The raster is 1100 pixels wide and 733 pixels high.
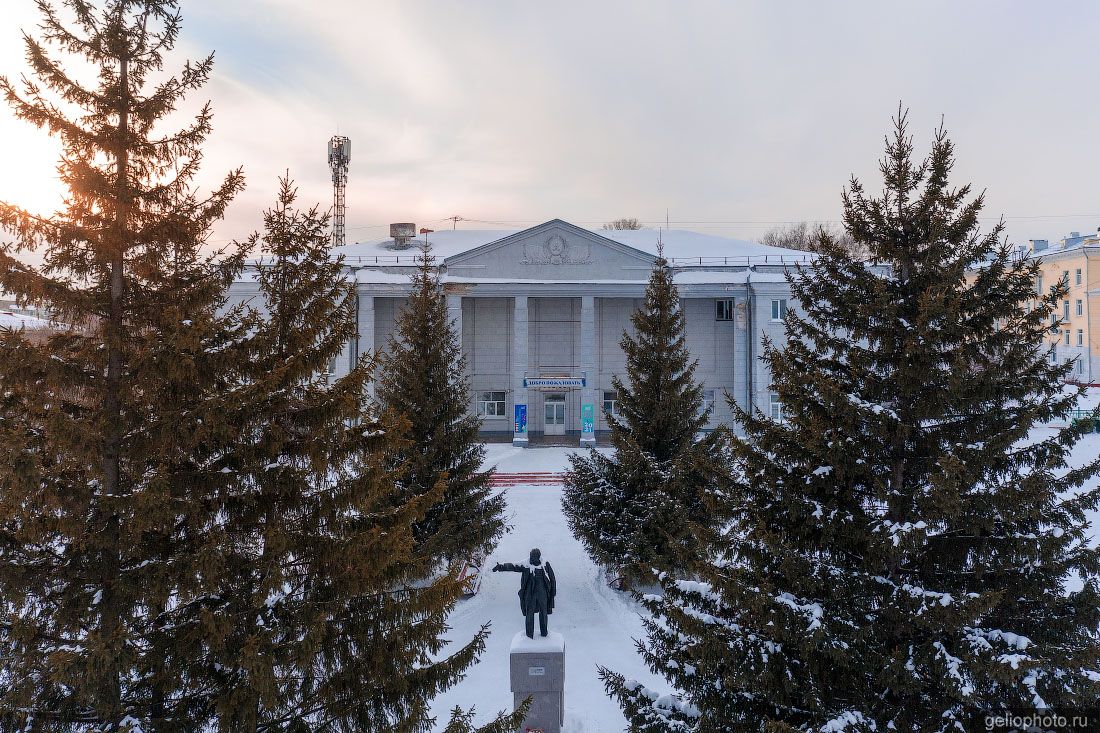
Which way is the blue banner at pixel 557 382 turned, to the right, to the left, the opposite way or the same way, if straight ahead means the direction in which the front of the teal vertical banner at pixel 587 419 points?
the same way

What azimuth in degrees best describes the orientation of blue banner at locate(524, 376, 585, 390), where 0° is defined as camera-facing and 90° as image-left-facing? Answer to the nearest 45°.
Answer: approximately 0°

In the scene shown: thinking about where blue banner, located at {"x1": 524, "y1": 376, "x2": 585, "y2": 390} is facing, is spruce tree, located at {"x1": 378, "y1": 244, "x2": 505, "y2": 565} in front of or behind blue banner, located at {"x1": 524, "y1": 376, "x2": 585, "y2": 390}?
in front

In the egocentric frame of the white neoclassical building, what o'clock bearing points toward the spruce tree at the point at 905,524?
The spruce tree is roughly at 12 o'clock from the white neoclassical building.

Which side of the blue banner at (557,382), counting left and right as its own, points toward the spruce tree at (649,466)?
front

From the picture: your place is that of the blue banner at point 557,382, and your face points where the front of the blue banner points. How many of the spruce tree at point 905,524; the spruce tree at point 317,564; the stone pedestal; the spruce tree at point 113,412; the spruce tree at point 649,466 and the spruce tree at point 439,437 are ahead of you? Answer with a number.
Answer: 6

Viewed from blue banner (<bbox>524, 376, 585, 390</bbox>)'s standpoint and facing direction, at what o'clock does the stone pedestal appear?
The stone pedestal is roughly at 12 o'clock from the blue banner.

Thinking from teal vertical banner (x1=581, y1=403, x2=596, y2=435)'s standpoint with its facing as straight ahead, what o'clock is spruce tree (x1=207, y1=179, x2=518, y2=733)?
The spruce tree is roughly at 12 o'clock from the teal vertical banner.

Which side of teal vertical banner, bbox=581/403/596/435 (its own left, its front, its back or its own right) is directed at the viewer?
front

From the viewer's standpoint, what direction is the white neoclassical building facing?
toward the camera

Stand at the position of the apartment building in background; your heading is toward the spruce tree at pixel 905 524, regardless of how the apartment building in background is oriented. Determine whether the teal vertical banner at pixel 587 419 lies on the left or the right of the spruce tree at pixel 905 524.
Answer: right
